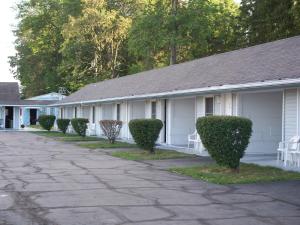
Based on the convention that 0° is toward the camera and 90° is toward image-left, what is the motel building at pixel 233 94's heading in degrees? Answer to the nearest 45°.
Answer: approximately 45°

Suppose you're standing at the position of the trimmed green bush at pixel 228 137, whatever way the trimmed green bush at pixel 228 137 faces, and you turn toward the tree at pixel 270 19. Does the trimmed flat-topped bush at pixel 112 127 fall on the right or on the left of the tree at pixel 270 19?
left

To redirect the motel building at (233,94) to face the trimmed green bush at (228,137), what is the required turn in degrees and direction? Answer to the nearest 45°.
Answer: approximately 45° to its left

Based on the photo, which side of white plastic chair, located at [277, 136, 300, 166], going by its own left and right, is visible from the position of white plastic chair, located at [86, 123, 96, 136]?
right

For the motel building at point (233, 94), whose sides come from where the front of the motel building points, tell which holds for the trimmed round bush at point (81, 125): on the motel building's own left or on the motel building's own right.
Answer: on the motel building's own right

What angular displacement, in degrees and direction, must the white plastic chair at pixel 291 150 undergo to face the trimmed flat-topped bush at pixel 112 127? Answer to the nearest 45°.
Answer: approximately 90° to its right

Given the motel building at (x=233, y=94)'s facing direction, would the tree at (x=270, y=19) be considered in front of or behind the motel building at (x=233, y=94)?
behind

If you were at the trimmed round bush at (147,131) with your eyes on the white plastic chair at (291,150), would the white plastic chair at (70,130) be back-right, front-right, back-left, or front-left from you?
back-left

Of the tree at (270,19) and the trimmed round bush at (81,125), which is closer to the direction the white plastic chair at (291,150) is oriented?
the trimmed round bush
